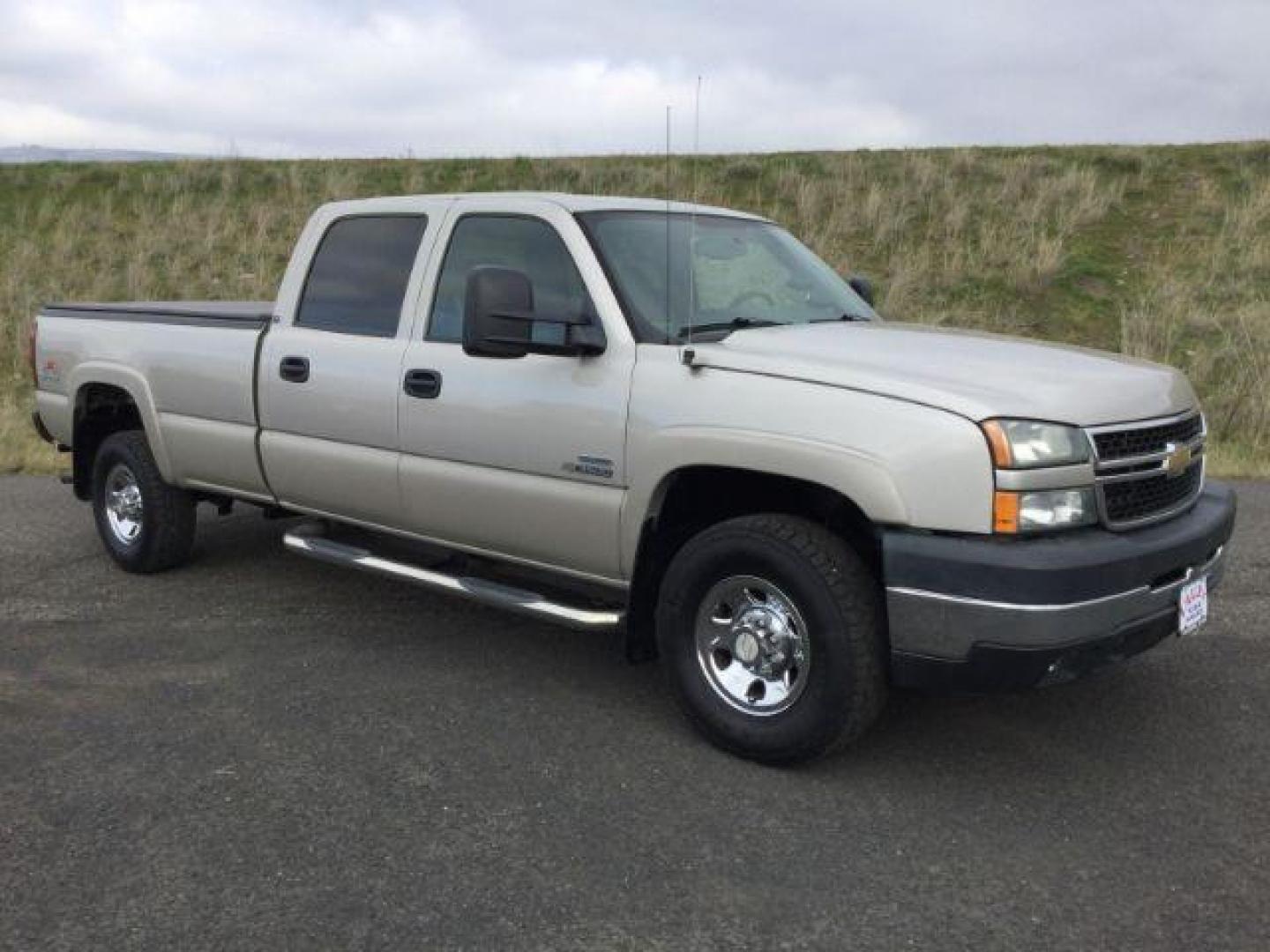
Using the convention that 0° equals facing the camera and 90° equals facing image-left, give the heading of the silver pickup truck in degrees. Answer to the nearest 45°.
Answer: approximately 315°
